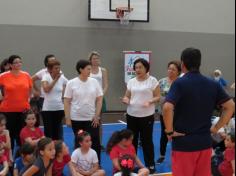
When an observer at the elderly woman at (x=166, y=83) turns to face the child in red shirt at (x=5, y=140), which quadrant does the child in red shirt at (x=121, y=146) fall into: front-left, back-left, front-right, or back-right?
front-left

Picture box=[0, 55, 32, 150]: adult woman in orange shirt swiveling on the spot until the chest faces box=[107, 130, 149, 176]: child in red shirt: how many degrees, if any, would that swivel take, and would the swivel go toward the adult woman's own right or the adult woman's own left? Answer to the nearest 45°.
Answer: approximately 45° to the adult woman's own left

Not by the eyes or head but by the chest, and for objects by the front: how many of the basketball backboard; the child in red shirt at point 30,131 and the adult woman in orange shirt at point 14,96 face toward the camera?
3

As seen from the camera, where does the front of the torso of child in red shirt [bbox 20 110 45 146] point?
toward the camera

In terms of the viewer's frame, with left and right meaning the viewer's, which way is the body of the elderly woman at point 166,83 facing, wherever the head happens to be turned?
facing the viewer and to the left of the viewer

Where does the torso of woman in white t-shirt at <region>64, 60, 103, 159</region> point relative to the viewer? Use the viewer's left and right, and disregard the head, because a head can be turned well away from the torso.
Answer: facing the viewer

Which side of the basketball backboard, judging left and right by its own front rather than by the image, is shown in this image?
front

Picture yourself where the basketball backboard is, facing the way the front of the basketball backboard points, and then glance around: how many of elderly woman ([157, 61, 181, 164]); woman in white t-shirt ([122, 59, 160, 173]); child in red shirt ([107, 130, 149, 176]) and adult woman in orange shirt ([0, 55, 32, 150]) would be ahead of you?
4

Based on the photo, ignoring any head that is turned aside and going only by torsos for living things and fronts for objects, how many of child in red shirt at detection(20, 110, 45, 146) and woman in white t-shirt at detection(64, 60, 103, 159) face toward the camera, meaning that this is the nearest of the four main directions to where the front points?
2

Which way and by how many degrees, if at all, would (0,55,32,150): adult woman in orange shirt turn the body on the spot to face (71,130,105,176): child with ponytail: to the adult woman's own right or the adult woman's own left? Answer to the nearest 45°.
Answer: approximately 45° to the adult woman's own left

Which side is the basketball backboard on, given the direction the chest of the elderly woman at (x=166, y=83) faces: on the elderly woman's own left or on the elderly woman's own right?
on the elderly woman's own right
